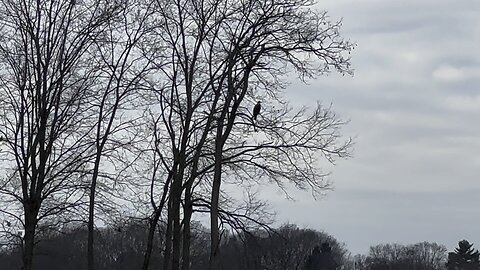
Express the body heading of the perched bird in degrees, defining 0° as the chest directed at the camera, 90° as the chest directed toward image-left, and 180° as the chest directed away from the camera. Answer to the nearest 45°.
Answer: approximately 270°
